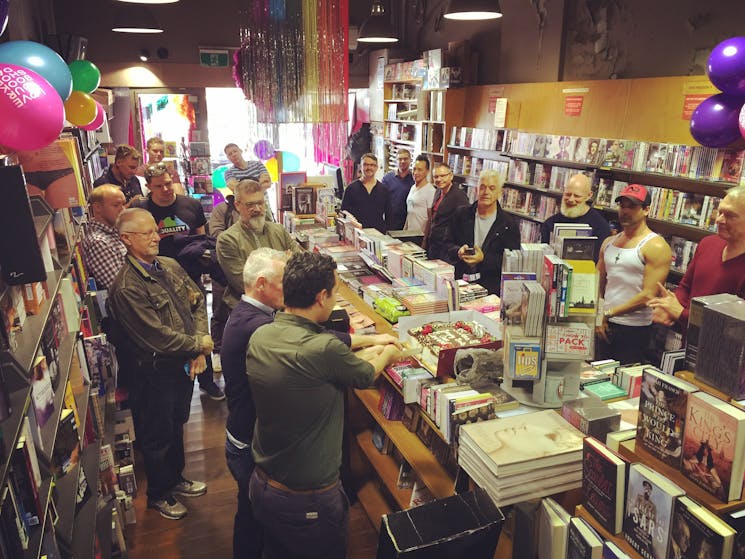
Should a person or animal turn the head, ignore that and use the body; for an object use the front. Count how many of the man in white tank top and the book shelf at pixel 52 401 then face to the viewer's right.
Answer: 1

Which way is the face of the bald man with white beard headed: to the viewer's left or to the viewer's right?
to the viewer's left

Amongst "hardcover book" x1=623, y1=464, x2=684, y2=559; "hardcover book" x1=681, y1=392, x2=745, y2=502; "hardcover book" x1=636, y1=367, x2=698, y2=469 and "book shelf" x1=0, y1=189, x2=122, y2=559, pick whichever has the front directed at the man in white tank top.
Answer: the book shelf

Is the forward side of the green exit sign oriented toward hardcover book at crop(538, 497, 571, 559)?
yes

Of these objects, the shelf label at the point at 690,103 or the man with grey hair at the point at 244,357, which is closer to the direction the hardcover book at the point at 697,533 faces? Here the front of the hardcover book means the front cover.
the man with grey hair

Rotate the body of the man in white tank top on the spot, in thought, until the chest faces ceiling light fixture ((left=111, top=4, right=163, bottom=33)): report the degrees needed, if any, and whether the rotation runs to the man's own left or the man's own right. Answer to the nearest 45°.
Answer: approximately 45° to the man's own right

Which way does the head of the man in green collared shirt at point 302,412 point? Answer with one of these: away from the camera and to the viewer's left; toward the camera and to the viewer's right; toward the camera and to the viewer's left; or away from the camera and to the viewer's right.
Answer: away from the camera and to the viewer's right
